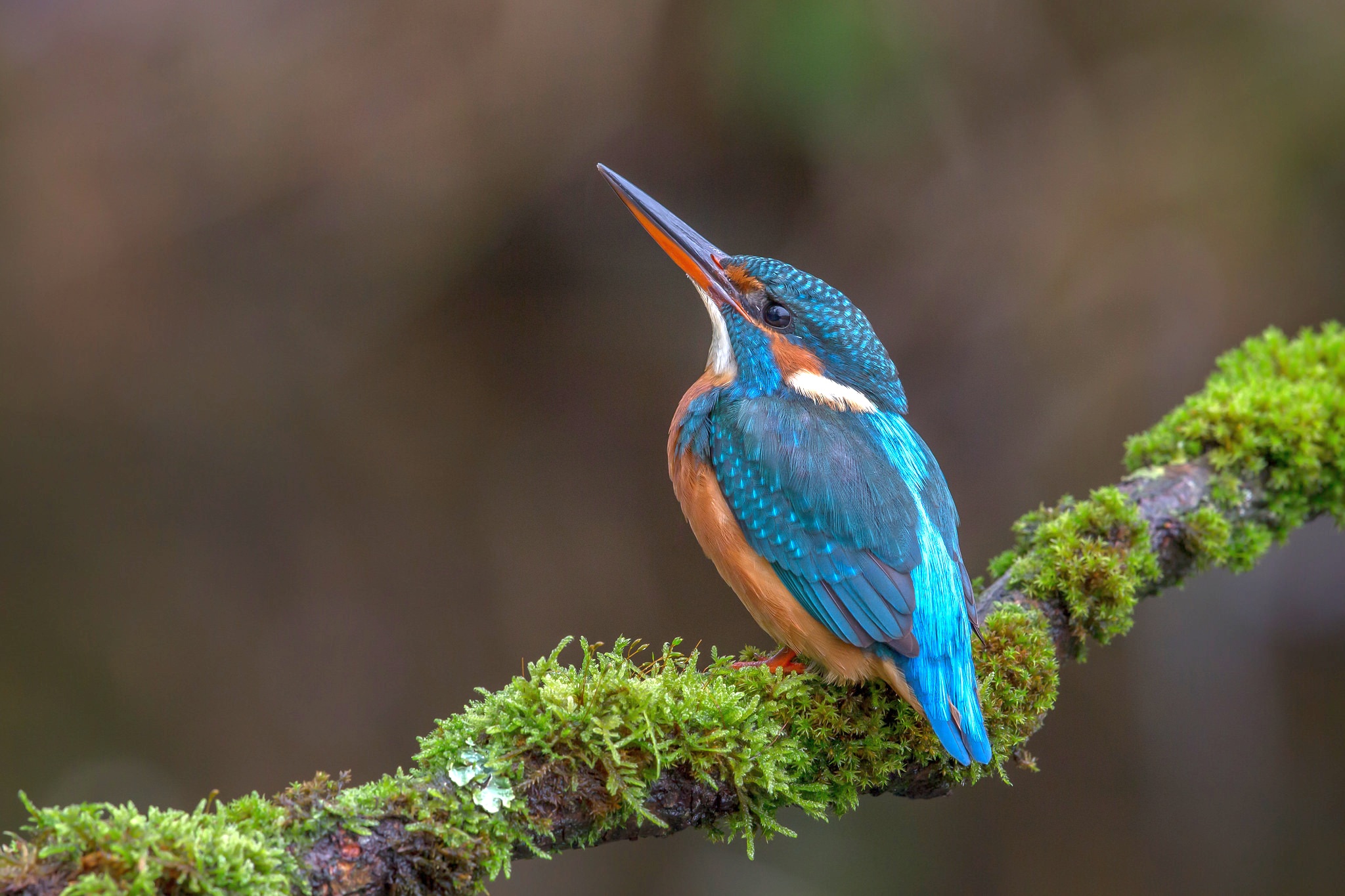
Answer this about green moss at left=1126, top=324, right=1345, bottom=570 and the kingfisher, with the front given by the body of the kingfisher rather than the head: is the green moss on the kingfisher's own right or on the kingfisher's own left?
on the kingfisher's own right

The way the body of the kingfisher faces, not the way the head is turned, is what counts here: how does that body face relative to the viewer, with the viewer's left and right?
facing away from the viewer and to the left of the viewer

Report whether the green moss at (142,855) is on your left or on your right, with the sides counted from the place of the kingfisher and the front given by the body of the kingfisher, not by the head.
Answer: on your left
